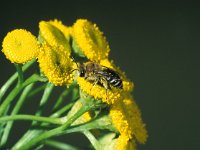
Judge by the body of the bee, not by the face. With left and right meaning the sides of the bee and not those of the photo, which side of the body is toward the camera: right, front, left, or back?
left
